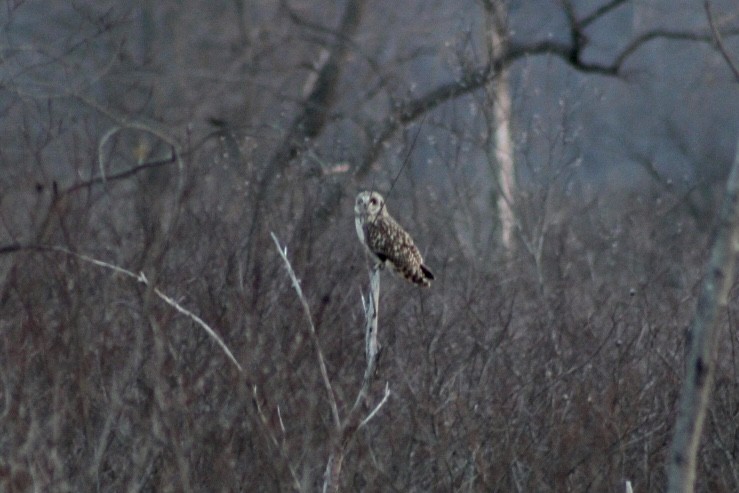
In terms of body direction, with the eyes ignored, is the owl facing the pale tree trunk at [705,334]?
no

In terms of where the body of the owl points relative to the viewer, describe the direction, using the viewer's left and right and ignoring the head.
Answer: facing to the left of the viewer

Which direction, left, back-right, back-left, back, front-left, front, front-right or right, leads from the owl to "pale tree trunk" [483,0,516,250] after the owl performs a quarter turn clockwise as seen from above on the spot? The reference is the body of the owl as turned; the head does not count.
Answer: front
